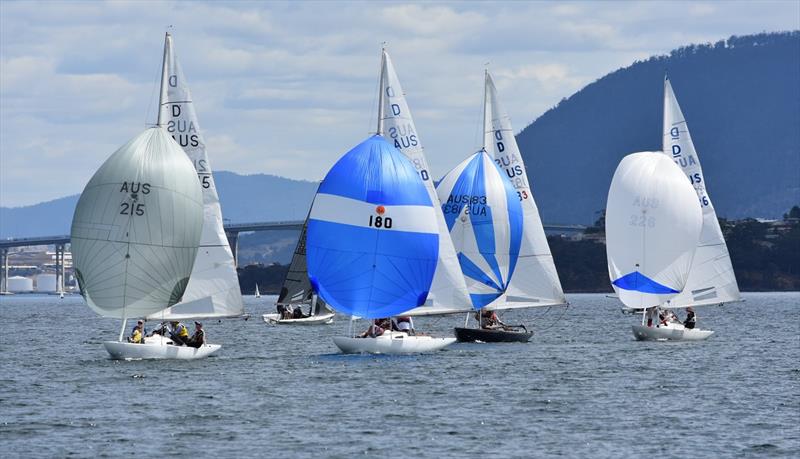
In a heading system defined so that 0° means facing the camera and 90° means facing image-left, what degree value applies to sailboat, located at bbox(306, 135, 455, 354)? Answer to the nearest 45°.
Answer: approximately 45°
